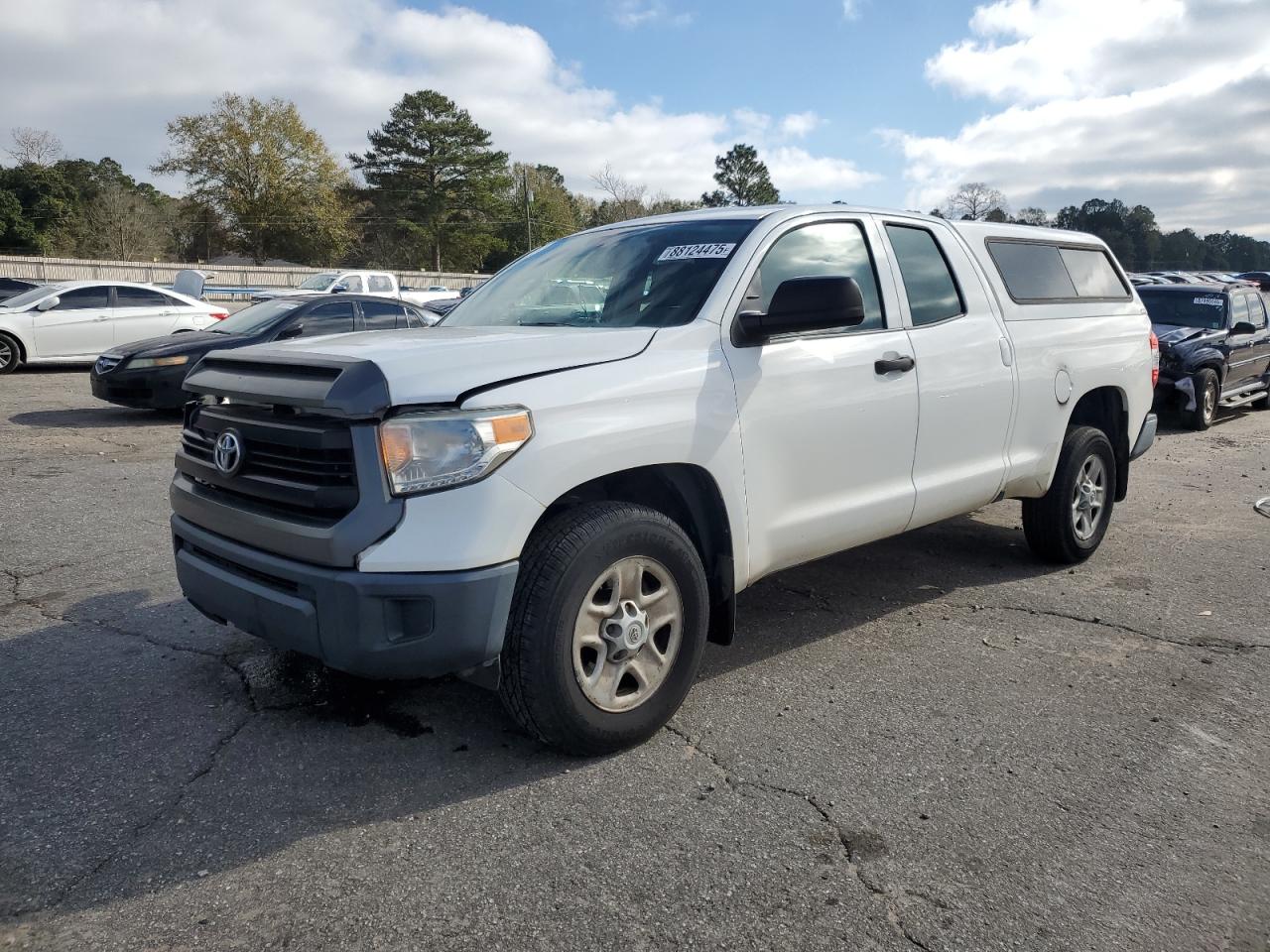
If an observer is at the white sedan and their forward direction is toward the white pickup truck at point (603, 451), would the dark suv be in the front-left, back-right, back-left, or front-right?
front-left

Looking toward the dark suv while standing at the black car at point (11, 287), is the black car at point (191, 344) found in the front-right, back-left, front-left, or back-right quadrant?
front-right

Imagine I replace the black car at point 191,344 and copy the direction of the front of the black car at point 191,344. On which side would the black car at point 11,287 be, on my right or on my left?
on my right

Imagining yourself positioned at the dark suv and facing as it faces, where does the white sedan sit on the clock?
The white sedan is roughly at 1 o'clock from the dark suv.

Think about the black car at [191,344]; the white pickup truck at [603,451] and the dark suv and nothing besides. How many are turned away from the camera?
0

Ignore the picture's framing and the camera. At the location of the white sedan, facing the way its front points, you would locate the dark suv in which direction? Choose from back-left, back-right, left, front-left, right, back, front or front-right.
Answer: back-left

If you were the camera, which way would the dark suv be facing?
facing the viewer and to the left of the viewer

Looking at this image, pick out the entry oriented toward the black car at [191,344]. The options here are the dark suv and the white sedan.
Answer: the dark suv

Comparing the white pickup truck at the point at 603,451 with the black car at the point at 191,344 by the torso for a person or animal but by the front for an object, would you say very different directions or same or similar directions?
same or similar directions

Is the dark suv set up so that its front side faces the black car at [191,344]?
yes

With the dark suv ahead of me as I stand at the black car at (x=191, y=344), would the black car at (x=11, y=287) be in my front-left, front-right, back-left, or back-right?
back-left

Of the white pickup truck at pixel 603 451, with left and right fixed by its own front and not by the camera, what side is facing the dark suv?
back

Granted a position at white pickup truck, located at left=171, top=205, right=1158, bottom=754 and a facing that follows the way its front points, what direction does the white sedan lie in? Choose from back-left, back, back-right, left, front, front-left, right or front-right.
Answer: right

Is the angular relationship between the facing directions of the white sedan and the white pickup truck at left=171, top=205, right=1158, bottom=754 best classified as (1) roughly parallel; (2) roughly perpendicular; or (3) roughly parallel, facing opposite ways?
roughly parallel

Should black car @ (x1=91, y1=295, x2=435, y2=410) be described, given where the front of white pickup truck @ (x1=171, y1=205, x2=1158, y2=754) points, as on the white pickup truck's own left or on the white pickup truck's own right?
on the white pickup truck's own right

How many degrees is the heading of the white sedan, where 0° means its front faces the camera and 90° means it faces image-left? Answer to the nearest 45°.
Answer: approximately 90°

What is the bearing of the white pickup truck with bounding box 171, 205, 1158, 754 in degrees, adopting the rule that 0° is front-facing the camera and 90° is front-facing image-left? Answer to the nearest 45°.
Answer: approximately 45°

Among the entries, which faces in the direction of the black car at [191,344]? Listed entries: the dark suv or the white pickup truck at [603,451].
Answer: the dark suv
